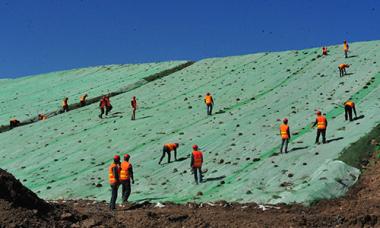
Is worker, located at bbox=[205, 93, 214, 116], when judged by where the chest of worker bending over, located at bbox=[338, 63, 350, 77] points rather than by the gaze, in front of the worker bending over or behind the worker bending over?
behind

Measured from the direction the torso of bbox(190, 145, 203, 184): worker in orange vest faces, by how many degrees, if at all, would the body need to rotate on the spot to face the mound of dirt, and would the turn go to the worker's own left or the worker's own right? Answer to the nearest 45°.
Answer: approximately 135° to the worker's own left

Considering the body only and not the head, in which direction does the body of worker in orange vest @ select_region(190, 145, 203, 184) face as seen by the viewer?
away from the camera

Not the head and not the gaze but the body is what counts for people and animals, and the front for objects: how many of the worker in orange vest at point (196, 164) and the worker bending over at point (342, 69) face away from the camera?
1

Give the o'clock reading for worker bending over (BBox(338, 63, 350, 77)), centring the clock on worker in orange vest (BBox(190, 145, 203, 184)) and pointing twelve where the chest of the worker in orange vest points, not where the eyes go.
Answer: The worker bending over is roughly at 1 o'clock from the worker in orange vest.

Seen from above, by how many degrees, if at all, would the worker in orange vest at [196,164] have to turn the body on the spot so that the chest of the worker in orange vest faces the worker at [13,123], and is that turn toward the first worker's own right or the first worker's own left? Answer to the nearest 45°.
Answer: approximately 45° to the first worker's own left

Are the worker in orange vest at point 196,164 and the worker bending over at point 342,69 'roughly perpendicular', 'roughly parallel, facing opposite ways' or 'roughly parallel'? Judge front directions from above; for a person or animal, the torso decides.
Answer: roughly perpendicular
